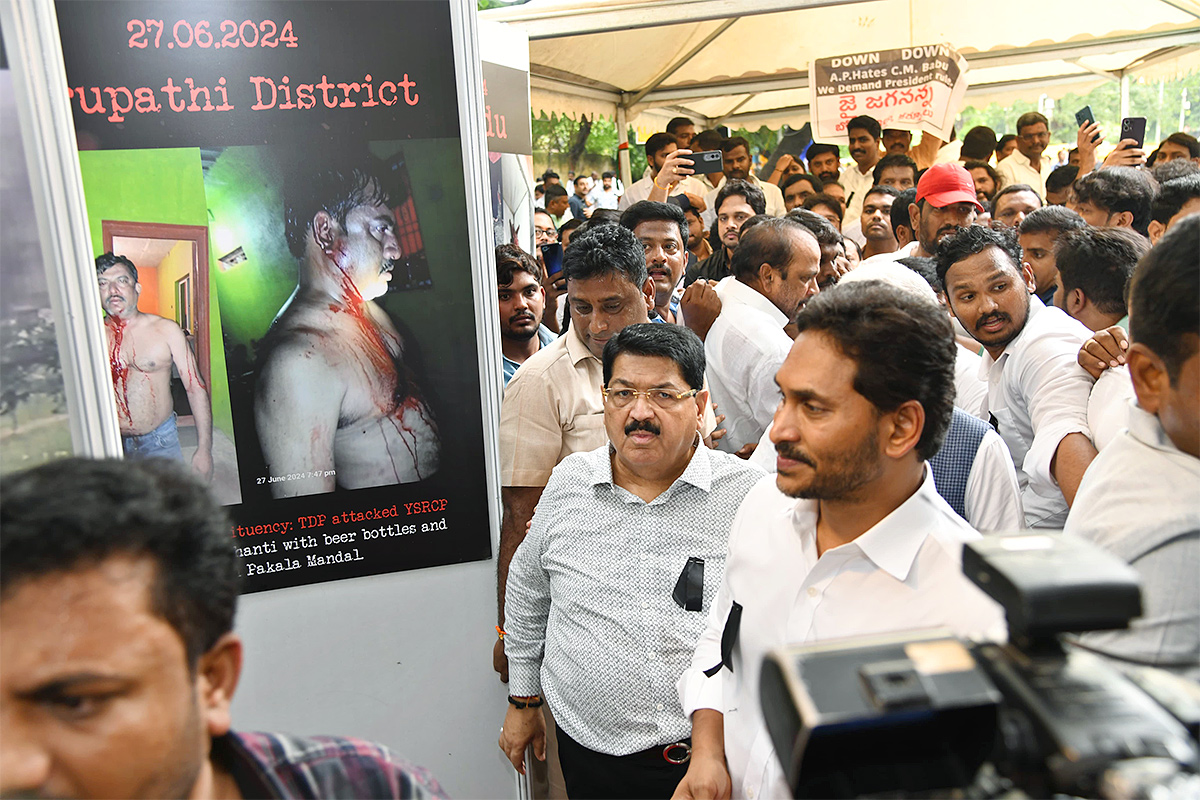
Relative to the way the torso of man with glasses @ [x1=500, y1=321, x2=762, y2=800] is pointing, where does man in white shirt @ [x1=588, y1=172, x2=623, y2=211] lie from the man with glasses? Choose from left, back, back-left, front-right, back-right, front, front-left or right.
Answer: back

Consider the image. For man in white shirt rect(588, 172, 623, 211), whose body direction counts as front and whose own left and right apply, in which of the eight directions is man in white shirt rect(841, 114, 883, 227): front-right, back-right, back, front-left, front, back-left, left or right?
front-left

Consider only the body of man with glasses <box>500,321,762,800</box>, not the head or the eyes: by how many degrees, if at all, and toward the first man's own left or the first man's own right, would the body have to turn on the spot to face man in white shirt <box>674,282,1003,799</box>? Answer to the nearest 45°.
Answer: approximately 45° to the first man's own left

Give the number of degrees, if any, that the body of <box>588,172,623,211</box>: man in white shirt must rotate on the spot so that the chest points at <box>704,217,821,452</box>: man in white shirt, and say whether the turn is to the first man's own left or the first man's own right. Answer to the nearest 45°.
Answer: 0° — they already face them

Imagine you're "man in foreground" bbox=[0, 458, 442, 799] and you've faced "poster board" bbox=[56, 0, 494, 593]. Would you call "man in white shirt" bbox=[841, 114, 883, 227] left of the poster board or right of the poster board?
right

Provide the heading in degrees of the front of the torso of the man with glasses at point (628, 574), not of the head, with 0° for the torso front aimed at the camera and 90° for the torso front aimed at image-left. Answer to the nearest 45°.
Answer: approximately 0°

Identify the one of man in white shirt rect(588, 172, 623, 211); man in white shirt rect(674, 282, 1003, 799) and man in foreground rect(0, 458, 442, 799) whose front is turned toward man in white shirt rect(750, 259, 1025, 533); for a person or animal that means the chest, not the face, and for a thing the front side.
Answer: man in white shirt rect(588, 172, 623, 211)

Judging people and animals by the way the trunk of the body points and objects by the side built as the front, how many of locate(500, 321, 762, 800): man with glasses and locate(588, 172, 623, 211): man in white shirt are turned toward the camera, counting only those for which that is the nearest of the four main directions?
2

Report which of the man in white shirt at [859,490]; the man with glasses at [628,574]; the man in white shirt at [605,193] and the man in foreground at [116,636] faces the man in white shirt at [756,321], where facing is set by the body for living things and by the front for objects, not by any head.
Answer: the man in white shirt at [605,193]

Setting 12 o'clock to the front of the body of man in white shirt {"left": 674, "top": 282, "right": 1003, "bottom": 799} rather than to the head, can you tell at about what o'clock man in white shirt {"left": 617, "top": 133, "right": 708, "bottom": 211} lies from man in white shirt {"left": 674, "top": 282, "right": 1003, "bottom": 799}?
man in white shirt {"left": 617, "top": 133, "right": 708, "bottom": 211} is roughly at 4 o'clock from man in white shirt {"left": 674, "top": 282, "right": 1003, "bottom": 799}.
